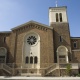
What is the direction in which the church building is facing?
toward the camera
